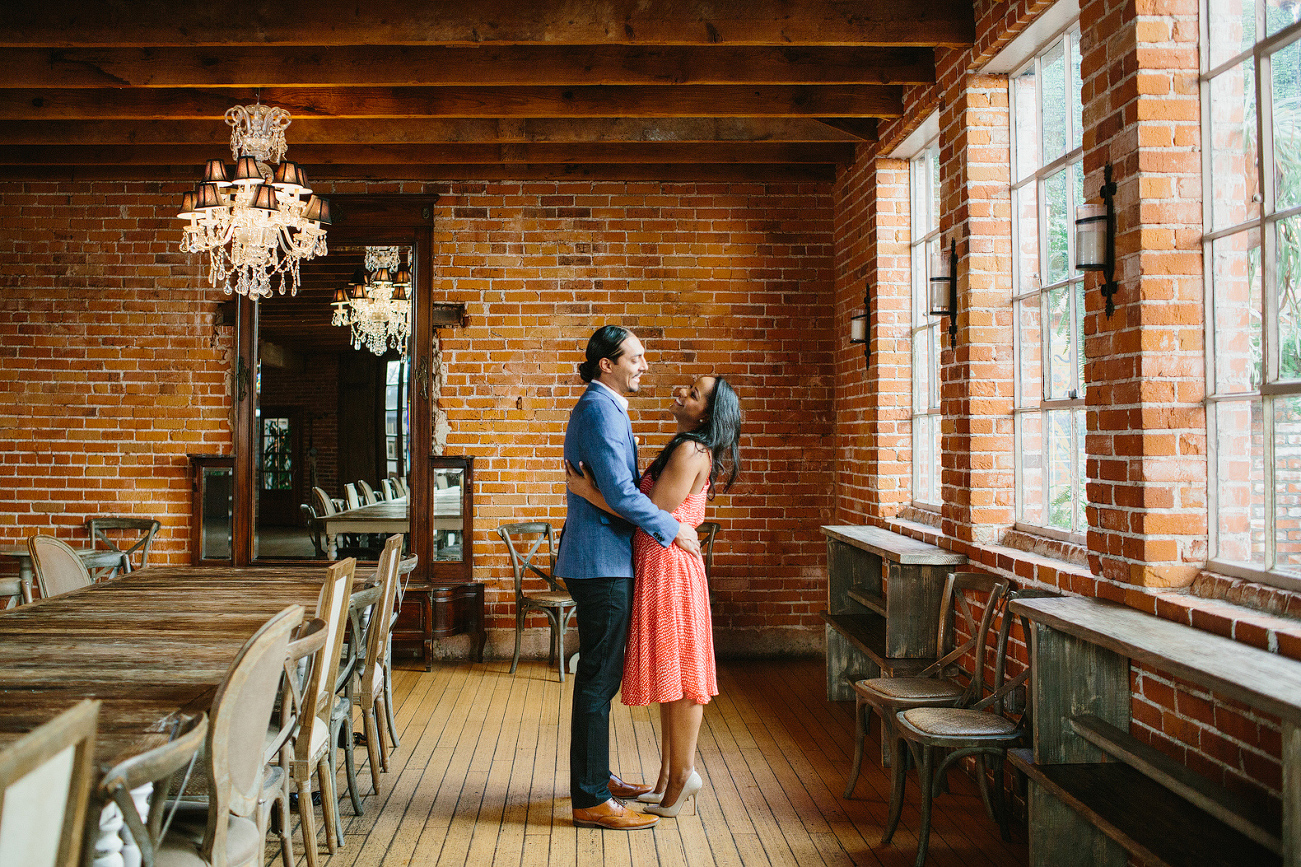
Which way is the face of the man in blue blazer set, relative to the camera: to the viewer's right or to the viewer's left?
to the viewer's right

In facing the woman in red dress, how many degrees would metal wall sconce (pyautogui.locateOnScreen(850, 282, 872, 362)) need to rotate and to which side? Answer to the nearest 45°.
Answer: approximately 90° to its left

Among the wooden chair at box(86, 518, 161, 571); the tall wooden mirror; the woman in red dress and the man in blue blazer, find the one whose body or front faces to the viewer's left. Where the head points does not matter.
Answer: the woman in red dress

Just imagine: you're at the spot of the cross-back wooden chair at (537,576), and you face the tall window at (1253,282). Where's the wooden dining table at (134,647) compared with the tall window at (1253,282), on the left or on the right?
right

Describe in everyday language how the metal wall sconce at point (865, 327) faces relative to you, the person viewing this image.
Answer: facing to the left of the viewer

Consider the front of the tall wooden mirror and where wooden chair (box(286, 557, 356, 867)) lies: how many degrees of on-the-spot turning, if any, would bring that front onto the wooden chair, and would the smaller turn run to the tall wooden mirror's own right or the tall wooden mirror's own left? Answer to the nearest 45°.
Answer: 0° — it already faces it

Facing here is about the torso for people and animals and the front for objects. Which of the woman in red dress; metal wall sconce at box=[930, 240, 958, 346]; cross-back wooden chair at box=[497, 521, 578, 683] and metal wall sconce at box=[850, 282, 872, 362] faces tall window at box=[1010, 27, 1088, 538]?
the cross-back wooden chair

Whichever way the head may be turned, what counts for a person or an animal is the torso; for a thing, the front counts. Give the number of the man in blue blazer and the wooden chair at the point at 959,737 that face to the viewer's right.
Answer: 1

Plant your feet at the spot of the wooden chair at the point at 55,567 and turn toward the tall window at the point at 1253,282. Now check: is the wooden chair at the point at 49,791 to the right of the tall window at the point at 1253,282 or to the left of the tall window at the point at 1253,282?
right

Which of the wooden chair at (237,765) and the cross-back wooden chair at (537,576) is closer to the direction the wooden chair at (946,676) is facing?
the wooden chair

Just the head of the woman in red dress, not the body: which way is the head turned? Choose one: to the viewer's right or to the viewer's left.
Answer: to the viewer's left

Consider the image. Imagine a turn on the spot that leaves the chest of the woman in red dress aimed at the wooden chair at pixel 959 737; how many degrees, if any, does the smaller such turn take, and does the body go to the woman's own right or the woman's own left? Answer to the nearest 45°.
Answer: approximately 180°

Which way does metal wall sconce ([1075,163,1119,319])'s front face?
to the viewer's left
